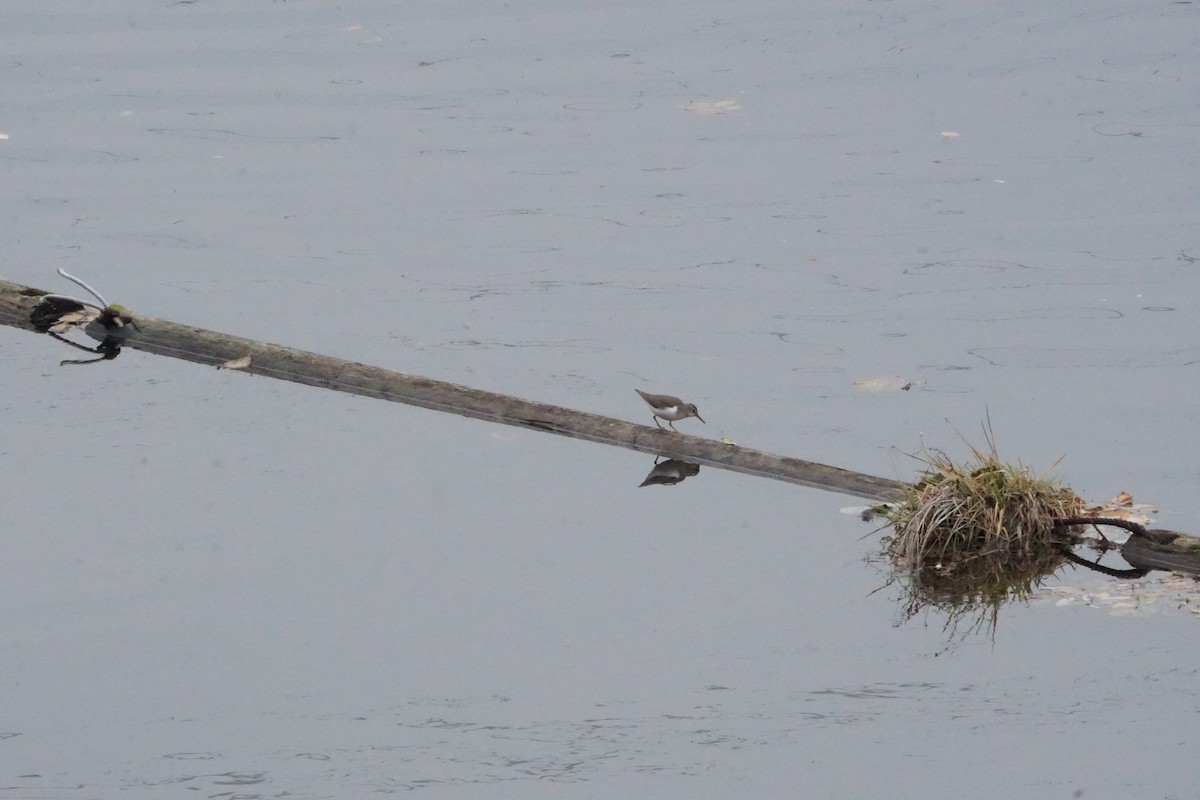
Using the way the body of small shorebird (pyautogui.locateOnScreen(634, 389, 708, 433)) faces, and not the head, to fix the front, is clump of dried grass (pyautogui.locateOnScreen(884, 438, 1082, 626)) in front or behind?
in front

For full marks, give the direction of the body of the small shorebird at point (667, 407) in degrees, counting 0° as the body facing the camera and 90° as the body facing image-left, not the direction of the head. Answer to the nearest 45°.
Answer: approximately 270°
